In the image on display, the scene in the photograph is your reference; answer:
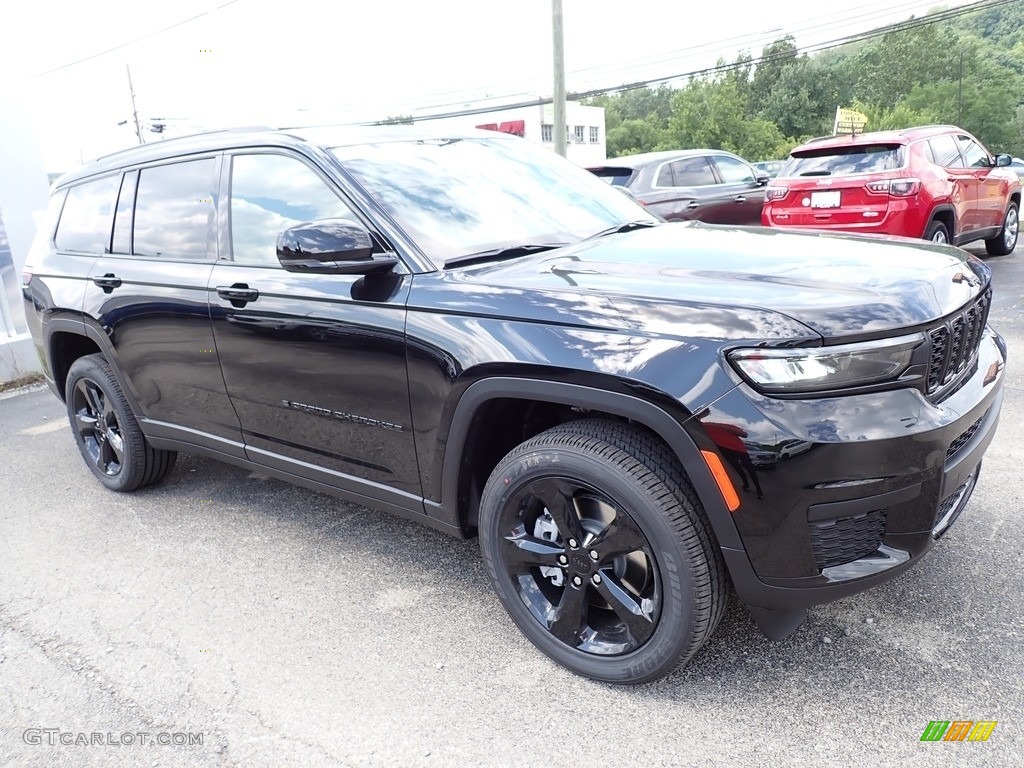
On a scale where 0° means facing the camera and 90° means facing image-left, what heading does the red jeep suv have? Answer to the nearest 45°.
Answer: approximately 225°

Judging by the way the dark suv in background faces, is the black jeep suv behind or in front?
behind

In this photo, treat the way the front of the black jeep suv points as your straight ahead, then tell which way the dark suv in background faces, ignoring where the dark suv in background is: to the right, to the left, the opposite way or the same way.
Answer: to the left

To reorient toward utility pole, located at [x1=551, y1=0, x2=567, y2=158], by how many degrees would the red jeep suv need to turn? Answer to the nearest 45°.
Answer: approximately 90° to its left

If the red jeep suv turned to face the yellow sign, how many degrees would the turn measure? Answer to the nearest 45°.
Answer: approximately 45° to its left

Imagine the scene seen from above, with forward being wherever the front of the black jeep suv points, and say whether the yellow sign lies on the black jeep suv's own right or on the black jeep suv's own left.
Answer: on the black jeep suv's own left

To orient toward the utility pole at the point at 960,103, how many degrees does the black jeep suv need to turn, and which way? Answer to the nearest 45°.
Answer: approximately 90° to its left

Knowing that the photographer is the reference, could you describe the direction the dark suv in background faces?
facing away from the viewer and to the right of the viewer

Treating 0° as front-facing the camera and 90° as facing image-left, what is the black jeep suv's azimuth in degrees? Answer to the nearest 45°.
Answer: approximately 315°

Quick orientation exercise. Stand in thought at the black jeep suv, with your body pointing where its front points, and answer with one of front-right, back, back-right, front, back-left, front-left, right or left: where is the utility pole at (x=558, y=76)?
back-left

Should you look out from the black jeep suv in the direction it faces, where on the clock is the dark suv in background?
The dark suv in background is roughly at 8 o'clock from the black jeep suv.
